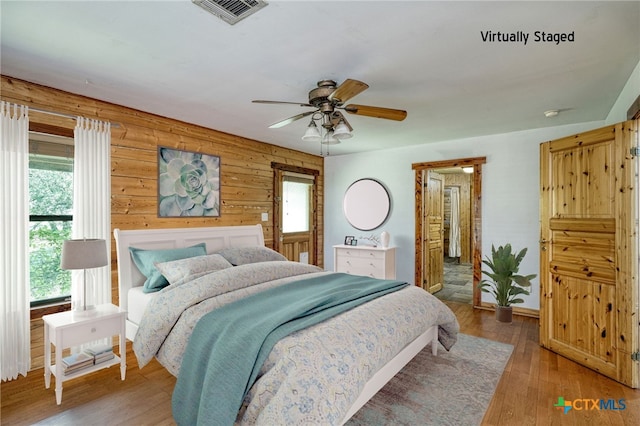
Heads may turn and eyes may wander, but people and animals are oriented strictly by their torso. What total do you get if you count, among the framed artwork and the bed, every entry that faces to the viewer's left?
0

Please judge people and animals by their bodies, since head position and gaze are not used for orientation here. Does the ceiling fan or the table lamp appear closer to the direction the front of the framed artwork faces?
the ceiling fan

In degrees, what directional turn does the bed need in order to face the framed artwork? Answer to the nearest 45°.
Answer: approximately 180°

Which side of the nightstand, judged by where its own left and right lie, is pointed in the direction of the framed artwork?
left

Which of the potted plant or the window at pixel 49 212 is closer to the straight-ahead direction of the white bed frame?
the potted plant

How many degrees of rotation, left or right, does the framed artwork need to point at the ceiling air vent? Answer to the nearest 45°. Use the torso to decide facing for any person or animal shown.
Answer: approximately 45° to its right

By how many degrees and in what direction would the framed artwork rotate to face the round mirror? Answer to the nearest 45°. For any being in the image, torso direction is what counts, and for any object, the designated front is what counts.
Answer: approximately 45° to its left

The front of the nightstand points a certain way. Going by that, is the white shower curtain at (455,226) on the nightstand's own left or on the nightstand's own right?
on the nightstand's own left

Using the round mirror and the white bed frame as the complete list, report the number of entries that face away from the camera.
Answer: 0

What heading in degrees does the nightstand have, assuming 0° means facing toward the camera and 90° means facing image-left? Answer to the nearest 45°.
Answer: approximately 315°
